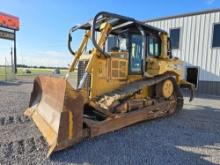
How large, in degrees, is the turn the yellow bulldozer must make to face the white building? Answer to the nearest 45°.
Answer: approximately 180°

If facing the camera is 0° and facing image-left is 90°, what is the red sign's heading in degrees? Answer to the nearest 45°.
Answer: approximately 315°

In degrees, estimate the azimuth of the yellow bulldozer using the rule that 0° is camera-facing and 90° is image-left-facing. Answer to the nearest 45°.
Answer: approximately 45°

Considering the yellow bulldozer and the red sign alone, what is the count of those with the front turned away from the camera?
0

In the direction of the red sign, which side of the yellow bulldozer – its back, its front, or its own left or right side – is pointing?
right
